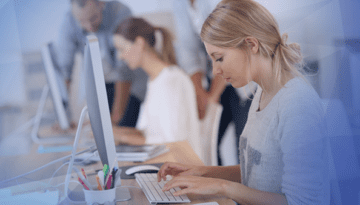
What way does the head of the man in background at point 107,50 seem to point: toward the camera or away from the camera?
toward the camera

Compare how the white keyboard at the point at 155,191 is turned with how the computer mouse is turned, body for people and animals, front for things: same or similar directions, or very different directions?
very different directions

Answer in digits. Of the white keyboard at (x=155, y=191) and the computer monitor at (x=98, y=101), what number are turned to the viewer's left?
0

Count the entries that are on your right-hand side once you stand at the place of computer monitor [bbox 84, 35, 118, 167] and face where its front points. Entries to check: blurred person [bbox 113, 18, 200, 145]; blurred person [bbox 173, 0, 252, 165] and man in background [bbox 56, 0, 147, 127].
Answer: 0

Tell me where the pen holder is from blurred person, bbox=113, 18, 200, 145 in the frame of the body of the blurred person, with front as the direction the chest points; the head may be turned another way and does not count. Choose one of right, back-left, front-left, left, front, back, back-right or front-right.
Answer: left

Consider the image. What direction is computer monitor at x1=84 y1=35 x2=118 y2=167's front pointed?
to the viewer's right

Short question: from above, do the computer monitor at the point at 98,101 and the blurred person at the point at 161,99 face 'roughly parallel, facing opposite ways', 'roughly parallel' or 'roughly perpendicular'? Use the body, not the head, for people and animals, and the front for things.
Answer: roughly parallel, facing opposite ways

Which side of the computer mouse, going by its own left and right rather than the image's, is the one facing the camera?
left

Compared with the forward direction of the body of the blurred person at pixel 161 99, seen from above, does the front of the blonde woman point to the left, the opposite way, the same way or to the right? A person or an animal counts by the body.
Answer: the same way

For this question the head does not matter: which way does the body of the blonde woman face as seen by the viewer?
to the viewer's left

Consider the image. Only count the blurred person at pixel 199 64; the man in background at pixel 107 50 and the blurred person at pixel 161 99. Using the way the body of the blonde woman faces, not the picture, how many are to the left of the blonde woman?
0

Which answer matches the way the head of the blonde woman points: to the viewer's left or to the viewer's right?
to the viewer's left

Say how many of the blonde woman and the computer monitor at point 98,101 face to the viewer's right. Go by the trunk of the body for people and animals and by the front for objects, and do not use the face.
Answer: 1

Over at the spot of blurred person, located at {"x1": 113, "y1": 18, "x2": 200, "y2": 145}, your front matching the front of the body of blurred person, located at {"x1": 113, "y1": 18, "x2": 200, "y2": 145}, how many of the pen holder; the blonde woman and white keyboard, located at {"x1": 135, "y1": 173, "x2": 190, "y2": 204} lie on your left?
3
